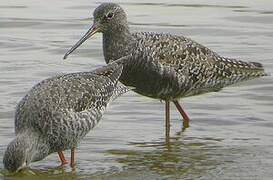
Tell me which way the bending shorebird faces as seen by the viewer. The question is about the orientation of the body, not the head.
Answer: to the viewer's left

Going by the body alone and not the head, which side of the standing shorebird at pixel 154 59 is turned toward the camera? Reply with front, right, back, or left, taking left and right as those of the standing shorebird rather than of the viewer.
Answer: left

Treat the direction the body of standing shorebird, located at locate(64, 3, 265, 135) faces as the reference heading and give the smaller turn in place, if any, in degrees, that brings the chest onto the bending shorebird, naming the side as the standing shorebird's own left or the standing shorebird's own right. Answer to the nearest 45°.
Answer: approximately 45° to the standing shorebird's own left

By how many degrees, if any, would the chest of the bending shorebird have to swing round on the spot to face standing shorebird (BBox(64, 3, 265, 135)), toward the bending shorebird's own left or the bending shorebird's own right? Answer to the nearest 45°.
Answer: approximately 135° to the bending shorebird's own right

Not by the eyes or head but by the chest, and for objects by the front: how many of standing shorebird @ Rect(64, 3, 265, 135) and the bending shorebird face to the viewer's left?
2
